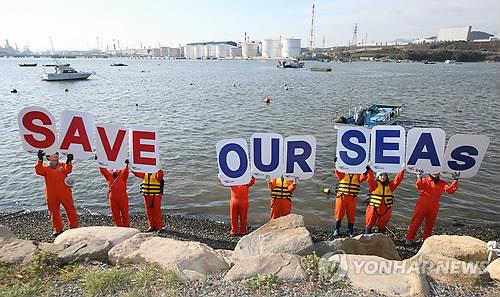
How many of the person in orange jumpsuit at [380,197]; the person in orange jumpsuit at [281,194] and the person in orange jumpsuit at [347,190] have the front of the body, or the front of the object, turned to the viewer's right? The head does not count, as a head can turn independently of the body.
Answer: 0

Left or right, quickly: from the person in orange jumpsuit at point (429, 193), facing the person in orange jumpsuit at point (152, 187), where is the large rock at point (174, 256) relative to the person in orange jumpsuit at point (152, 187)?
left

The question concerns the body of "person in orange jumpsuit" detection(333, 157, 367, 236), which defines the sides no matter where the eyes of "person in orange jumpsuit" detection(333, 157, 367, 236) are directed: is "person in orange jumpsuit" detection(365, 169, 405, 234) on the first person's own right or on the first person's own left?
on the first person's own left

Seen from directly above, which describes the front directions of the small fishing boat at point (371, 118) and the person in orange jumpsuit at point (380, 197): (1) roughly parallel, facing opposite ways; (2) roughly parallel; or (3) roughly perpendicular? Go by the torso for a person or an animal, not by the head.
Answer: roughly perpendicular

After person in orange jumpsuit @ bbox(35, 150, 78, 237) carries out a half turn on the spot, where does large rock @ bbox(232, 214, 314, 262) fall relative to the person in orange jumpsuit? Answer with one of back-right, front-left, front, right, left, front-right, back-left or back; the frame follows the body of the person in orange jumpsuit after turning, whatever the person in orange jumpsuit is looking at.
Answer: back-right

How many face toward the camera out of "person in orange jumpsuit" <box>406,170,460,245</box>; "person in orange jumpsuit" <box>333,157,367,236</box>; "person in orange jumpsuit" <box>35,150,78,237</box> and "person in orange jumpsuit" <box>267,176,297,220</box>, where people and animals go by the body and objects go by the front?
4

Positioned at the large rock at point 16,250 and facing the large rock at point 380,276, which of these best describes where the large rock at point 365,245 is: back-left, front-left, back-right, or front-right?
front-left

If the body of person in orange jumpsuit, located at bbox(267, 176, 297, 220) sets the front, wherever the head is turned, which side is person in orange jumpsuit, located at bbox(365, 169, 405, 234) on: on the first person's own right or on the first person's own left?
on the first person's own left

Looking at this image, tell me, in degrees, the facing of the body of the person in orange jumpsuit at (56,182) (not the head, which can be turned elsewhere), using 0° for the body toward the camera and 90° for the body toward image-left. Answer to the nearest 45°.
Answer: approximately 0°

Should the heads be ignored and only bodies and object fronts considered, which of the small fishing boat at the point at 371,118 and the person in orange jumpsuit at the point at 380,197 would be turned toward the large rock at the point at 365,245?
the person in orange jumpsuit

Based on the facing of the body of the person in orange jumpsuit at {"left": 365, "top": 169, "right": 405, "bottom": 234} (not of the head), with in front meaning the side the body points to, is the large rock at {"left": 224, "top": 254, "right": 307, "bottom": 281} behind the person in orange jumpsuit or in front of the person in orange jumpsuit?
in front

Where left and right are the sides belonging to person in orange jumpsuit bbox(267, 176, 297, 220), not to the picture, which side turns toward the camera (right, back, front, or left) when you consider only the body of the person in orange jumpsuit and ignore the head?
front

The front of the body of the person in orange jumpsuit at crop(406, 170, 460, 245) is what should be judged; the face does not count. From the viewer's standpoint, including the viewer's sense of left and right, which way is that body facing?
facing the viewer
